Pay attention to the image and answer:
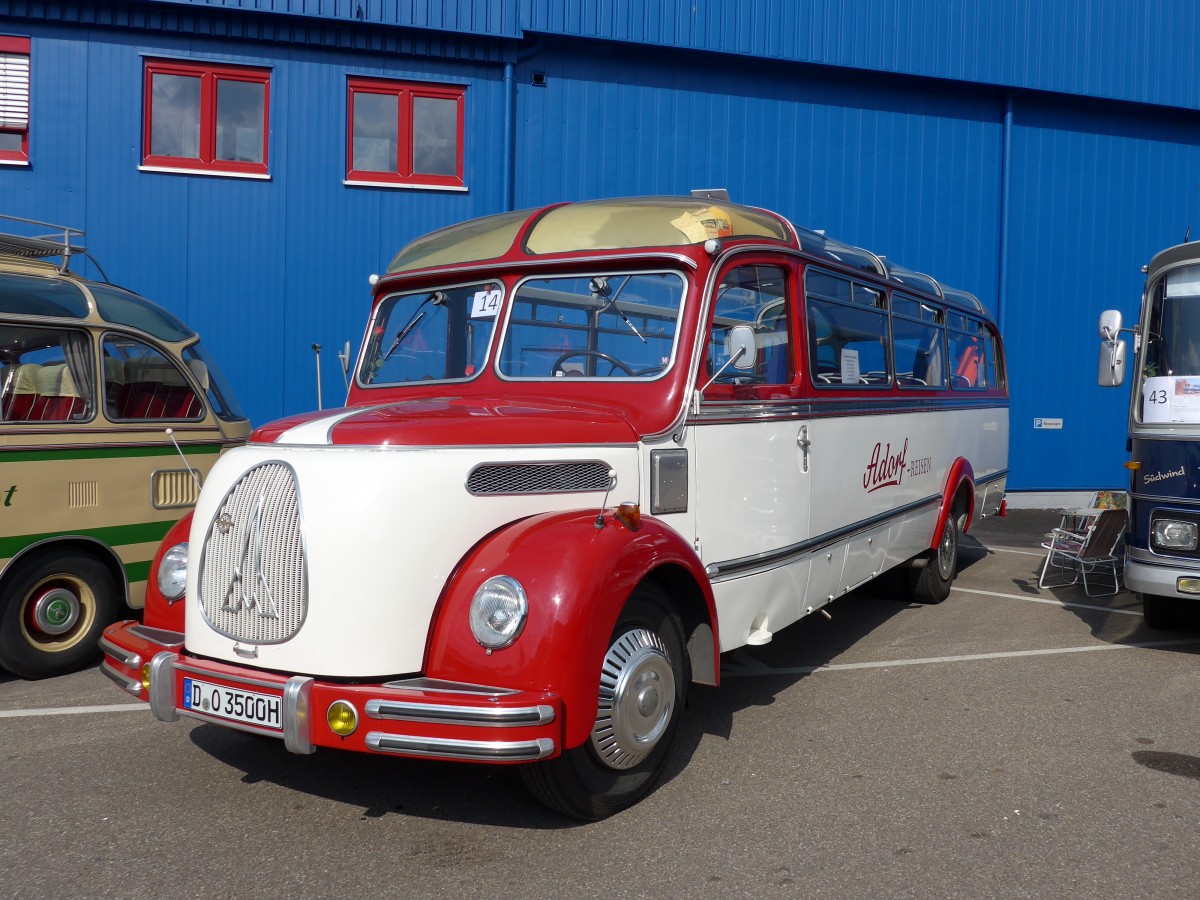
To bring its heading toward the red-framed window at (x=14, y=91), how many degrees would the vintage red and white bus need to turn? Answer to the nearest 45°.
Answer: approximately 90° to its right

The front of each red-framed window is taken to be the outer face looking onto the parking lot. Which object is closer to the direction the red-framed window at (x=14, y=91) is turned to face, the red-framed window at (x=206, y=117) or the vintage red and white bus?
the vintage red and white bus

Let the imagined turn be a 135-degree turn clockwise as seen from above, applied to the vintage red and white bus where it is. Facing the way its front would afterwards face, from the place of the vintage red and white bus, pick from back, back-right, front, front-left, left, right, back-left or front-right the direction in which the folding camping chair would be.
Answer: front-right

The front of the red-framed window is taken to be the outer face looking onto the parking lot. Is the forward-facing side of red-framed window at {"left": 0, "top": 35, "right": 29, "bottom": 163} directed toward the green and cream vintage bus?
yes

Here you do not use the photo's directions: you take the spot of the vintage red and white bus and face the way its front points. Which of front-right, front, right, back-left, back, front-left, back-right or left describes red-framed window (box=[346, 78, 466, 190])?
back-right

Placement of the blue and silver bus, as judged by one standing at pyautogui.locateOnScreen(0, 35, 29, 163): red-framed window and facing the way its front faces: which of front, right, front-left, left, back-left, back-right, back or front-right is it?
front-left

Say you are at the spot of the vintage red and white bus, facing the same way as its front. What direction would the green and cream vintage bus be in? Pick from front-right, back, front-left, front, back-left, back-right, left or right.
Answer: right

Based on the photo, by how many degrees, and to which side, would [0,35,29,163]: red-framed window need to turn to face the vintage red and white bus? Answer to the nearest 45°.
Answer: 0° — it already faces it

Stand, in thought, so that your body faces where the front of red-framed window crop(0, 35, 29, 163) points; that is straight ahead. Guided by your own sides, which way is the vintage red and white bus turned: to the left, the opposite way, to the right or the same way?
to the right

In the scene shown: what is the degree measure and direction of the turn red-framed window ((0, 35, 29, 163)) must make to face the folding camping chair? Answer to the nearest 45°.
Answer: approximately 45° to its left

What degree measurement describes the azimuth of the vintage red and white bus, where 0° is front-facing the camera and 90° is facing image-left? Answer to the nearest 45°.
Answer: approximately 45°

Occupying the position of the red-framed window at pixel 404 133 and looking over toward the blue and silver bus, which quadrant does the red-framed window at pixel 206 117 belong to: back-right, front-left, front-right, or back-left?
back-right

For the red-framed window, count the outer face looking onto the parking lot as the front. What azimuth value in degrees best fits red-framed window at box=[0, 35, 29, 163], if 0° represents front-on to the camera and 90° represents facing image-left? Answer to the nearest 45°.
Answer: approximately 0°
